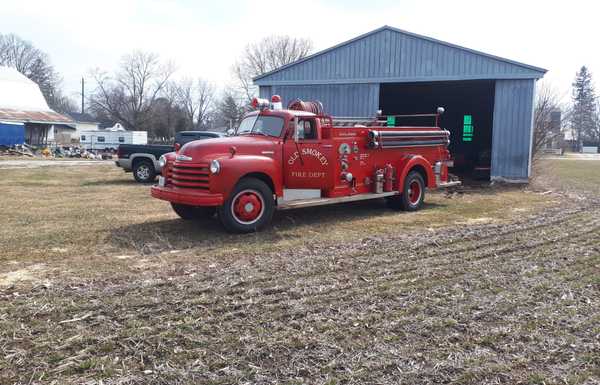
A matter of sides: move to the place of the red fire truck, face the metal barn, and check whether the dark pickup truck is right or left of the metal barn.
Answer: left

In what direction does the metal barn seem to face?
toward the camera

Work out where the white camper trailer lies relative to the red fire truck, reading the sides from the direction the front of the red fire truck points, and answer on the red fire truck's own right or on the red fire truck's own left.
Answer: on the red fire truck's own right

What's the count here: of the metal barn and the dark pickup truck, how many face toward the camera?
1

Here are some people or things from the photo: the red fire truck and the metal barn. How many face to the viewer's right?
0

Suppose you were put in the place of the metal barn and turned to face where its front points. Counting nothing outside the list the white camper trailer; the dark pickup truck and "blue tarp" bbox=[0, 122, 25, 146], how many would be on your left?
0

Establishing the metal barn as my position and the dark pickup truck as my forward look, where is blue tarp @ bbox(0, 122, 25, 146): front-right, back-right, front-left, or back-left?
front-right

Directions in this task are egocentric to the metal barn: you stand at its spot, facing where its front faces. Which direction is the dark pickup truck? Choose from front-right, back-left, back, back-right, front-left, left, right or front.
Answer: right
